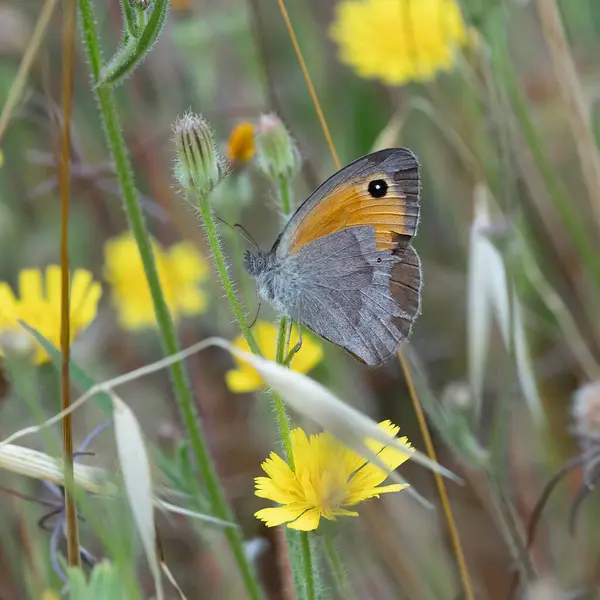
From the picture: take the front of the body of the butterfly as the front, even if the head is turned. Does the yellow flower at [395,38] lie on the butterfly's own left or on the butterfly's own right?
on the butterfly's own right

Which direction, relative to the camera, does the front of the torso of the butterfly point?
to the viewer's left

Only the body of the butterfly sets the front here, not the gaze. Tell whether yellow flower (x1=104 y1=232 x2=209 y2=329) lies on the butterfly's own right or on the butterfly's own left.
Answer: on the butterfly's own right

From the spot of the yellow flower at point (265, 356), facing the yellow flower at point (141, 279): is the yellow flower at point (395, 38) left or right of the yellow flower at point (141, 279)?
right
